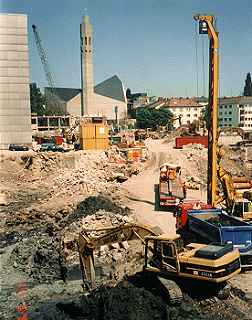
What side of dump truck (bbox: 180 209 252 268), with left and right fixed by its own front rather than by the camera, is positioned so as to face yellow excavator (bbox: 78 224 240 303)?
left

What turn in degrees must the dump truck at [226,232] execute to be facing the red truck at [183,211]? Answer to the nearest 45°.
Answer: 0° — it already faces it

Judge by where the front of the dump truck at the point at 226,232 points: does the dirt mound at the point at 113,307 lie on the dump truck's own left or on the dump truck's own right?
on the dump truck's own left

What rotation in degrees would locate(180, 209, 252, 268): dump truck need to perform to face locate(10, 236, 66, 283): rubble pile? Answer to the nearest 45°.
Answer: approximately 45° to its left

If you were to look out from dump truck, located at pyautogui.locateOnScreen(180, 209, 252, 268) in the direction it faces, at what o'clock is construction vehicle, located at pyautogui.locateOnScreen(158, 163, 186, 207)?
The construction vehicle is roughly at 1 o'clock from the dump truck.

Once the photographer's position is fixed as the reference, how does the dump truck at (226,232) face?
facing away from the viewer and to the left of the viewer

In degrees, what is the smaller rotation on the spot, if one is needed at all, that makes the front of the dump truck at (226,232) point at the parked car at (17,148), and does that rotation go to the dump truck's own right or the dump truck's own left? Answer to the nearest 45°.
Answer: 0° — it already faces it

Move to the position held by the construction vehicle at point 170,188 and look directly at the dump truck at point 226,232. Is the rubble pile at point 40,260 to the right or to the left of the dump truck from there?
right
